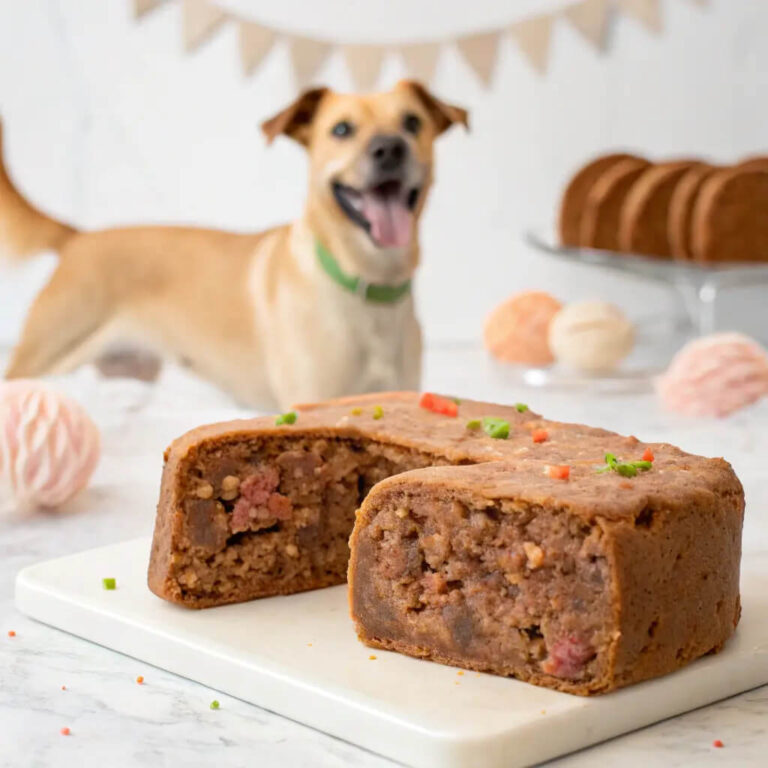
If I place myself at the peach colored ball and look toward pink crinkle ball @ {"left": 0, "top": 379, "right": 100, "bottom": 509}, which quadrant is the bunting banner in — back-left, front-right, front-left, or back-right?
back-right

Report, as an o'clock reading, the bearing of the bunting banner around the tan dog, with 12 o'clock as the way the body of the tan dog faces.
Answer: The bunting banner is roughly at 8 o'clock from the tan dog.

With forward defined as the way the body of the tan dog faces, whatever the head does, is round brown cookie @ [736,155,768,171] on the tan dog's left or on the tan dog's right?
on the tan dog's left

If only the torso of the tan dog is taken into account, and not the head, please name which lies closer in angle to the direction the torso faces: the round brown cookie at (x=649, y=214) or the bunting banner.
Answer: the round brown cookie

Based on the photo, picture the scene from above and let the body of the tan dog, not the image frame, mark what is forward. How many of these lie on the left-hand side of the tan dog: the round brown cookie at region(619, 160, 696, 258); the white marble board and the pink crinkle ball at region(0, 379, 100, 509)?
1

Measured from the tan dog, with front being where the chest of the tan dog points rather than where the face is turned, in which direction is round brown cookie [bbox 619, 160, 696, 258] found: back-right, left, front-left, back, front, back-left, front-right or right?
left

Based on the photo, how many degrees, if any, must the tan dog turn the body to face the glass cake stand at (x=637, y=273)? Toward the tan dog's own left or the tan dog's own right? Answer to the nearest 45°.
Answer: approximately 90° to the tan dog's own left

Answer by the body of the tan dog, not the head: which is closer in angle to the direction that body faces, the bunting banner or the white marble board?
the white marble board

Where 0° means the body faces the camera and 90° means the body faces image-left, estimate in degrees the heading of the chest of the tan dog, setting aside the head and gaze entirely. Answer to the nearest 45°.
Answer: approximately 315°

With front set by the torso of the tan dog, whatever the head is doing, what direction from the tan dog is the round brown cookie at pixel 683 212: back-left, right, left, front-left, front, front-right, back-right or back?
left

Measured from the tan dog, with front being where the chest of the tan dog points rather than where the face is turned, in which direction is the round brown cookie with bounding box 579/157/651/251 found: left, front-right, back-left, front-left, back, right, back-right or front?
left

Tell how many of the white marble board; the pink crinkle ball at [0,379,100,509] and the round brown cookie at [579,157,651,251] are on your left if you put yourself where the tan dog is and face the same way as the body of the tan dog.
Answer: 1
